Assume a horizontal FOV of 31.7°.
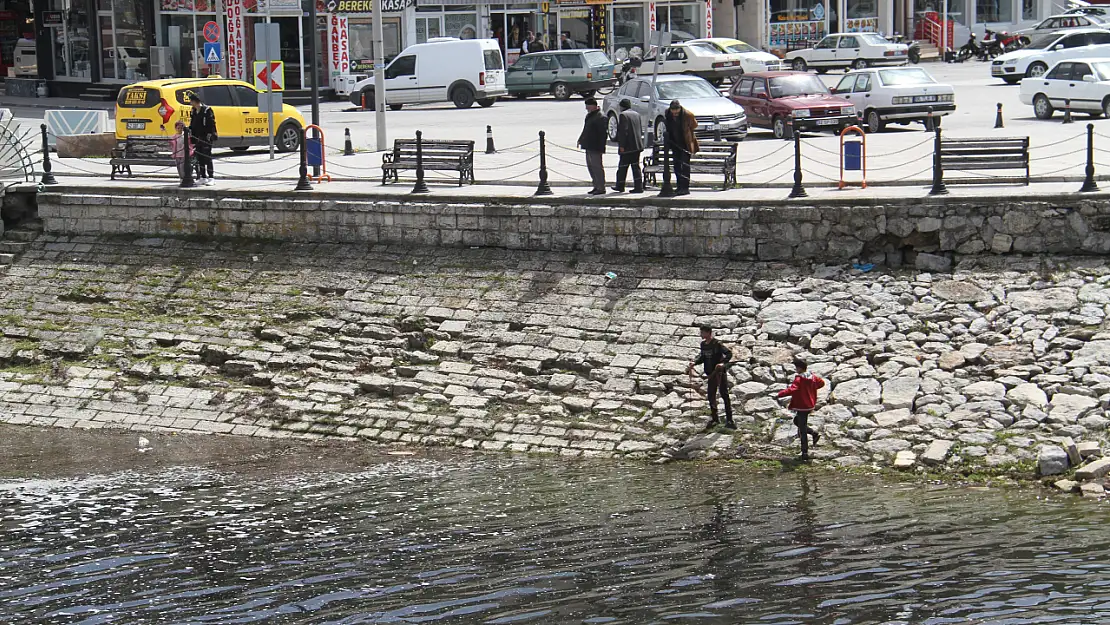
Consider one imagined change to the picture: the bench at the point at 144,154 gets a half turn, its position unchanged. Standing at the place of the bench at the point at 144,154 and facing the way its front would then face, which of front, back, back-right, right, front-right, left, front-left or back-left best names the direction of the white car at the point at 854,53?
front-right

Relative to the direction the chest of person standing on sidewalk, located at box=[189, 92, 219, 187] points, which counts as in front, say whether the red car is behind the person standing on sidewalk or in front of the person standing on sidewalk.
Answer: behind

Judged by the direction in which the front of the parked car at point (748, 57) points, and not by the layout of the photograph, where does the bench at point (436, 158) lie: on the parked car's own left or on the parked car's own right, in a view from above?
on the parked car's own right

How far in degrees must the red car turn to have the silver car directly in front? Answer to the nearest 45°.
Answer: approximately 90° to its right

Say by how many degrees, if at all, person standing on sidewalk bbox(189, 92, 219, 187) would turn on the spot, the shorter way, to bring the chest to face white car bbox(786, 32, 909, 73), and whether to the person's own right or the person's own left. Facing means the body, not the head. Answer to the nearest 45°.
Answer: approximately 180°

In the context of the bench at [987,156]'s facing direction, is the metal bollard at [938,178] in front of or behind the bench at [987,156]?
in front

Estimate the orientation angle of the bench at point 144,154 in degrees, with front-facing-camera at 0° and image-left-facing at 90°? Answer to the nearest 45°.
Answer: approximately 0°
